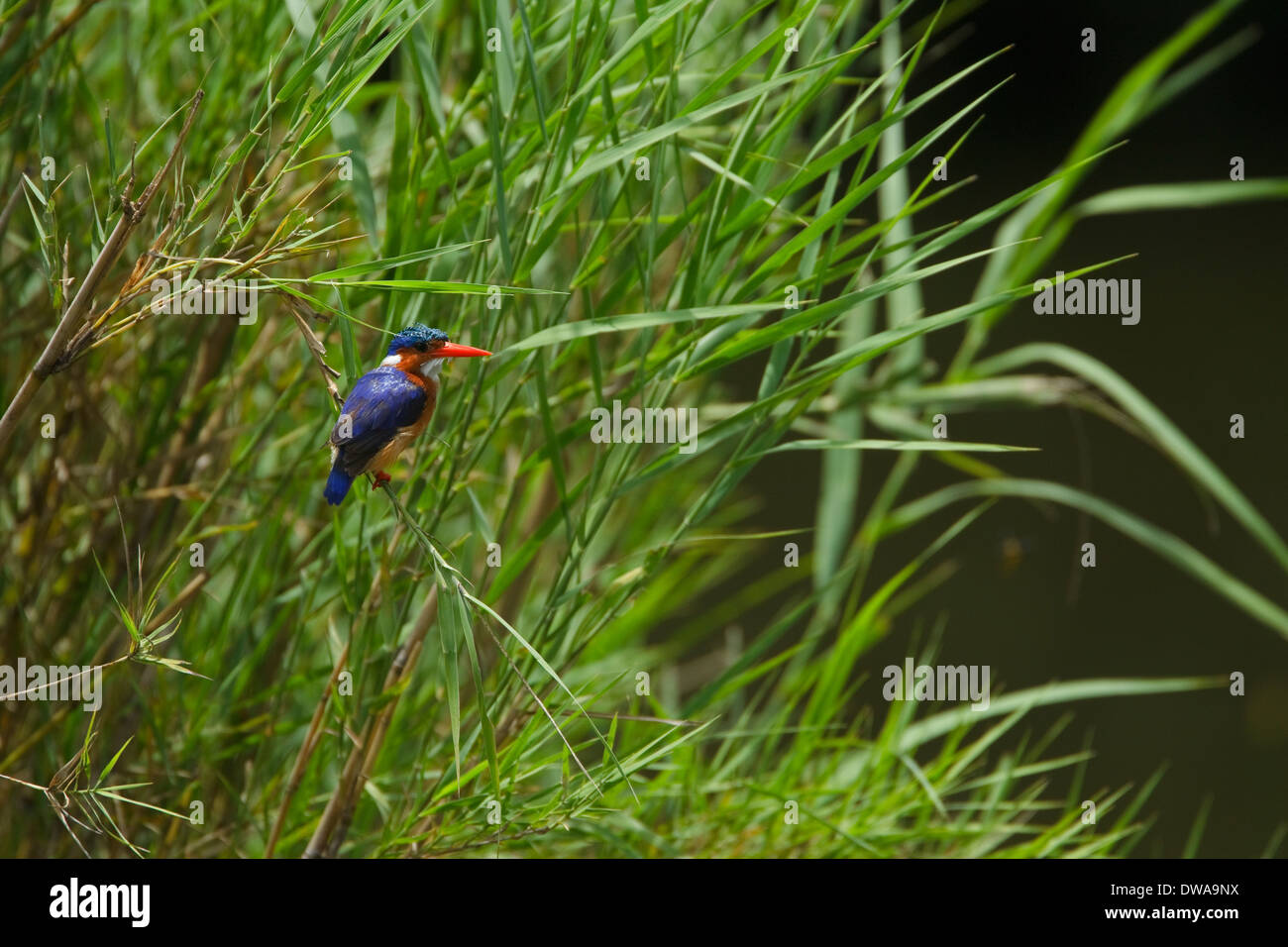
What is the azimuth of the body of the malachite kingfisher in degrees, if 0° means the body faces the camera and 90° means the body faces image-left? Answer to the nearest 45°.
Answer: approximately 270°
